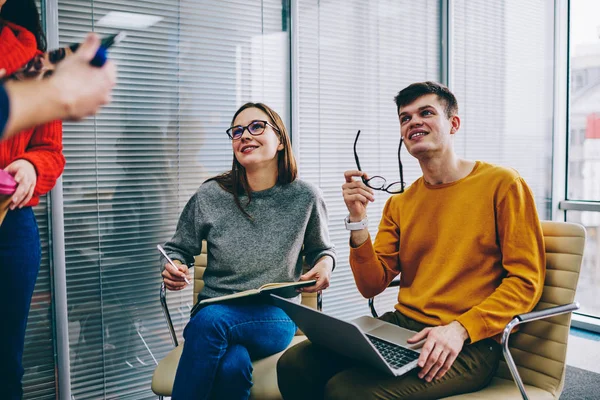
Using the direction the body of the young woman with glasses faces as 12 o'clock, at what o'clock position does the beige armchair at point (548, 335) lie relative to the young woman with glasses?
The beige armchair is roughly at 10 o'clock from the young woman with glasses.

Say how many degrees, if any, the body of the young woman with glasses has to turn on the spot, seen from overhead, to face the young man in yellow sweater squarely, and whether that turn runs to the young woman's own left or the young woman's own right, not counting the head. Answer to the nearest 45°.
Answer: approximately 45° to the young woman's own left

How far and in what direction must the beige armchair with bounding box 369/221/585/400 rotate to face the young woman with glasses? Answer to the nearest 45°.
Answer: approximately 45° to its right

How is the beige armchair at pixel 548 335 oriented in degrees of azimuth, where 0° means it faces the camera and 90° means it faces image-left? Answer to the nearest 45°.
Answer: approximately 45°
